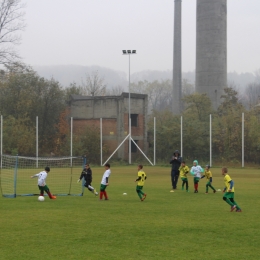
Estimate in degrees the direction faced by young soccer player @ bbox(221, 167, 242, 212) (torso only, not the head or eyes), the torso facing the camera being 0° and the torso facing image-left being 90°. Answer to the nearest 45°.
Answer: approximately 90°
